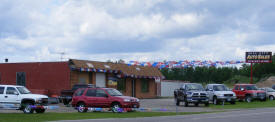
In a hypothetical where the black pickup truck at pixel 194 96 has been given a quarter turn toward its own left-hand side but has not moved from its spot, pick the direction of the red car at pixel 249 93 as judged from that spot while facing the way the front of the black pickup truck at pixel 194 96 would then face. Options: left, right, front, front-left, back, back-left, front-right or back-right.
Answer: front

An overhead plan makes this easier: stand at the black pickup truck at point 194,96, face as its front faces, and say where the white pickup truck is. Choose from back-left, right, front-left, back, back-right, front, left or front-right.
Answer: right

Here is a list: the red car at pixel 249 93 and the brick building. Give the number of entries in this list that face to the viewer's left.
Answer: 0

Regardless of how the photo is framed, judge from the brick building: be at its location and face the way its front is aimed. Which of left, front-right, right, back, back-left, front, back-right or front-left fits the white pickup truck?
front-right

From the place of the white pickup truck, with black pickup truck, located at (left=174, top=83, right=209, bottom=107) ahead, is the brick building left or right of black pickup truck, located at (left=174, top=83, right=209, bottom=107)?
left

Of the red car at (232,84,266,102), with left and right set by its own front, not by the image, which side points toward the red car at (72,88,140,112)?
right

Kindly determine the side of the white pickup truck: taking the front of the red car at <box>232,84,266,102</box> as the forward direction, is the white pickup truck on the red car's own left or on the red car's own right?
on the red car's own right

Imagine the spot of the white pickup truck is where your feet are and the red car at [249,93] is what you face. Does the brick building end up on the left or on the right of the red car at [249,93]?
left

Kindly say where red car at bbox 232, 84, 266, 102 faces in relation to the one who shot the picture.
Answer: facing the viewer and to the right of the viewer

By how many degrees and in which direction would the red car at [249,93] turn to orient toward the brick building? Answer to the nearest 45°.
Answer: approximately 135° to its right
